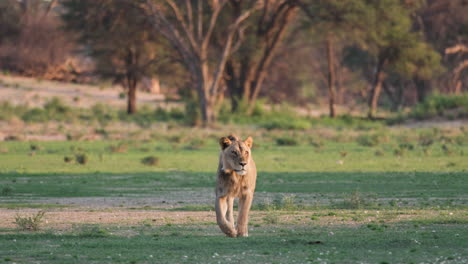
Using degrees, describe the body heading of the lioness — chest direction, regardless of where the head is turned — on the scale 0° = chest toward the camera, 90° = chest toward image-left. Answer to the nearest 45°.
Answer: approximately 0°

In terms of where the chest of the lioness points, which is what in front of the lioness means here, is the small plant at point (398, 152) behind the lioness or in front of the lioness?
behind

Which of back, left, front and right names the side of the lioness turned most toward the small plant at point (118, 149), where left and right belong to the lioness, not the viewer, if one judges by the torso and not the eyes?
back

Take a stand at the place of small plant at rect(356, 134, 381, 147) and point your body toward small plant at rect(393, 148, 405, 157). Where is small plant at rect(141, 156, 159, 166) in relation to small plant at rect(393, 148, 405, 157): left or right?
right

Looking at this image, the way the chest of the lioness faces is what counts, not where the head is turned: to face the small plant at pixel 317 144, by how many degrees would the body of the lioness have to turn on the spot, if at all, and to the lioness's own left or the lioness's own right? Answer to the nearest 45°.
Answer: approximately 180°

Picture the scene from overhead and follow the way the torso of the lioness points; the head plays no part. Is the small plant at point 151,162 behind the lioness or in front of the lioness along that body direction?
behind

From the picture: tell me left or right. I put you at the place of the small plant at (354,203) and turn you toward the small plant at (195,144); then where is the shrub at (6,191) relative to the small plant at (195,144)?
left

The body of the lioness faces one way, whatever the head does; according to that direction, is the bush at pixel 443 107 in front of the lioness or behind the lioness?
behind

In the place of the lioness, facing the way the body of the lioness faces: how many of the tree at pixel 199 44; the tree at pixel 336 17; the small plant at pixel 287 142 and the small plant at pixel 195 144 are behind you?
4

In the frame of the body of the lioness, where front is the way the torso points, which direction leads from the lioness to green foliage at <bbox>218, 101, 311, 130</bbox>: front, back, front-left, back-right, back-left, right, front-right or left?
back

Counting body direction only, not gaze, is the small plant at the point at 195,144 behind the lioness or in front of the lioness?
behind
